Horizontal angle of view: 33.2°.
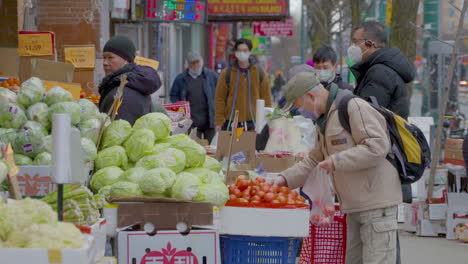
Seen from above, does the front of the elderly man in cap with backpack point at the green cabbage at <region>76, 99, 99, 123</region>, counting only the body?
yes

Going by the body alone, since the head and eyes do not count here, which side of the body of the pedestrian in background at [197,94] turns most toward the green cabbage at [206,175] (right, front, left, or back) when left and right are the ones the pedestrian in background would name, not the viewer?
front

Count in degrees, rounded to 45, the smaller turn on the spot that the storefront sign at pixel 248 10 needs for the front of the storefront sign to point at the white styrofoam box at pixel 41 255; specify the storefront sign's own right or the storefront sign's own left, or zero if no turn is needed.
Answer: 0° — it already faces it

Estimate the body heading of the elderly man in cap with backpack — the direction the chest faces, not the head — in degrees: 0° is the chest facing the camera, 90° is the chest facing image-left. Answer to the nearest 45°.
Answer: approximately 90°

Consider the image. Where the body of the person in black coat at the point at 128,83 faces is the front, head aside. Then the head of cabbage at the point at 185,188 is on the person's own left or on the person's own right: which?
on the person's own left

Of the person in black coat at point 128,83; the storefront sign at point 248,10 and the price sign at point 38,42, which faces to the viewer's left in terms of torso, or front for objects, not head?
the person in black coat

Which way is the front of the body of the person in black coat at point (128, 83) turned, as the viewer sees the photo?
to the viewer's left

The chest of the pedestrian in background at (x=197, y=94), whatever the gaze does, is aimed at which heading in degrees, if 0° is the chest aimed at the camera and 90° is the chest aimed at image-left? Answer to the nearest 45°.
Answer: approximately 0°

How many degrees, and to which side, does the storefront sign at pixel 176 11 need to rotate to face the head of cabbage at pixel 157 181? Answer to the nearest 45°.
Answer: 0° — it already faces it

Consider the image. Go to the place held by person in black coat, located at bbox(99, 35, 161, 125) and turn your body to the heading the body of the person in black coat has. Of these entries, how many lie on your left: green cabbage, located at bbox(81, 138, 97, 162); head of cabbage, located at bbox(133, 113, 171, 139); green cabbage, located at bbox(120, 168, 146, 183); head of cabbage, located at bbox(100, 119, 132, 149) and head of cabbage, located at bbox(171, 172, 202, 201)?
5
